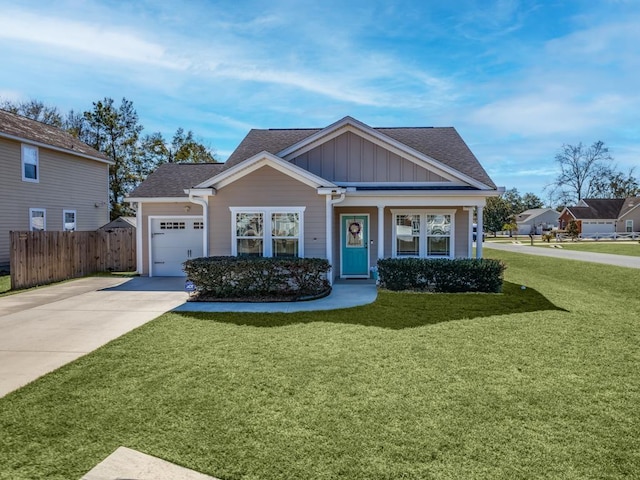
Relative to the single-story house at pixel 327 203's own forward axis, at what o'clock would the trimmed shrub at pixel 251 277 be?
The trimmed shrub is roughly at 1 o'clock from the single-story house.

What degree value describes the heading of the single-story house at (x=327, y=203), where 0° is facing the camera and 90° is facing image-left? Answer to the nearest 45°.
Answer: approximately 0°

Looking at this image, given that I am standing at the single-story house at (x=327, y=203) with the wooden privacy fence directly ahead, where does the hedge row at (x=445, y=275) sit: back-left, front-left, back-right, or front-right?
back-left

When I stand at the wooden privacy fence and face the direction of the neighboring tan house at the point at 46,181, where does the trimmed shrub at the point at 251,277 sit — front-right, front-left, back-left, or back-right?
back-right

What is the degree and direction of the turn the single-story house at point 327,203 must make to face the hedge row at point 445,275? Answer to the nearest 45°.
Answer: approximately 45° to its left

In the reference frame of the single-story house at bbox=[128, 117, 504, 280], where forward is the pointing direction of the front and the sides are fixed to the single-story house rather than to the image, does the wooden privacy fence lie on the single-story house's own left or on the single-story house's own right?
on the single-story house's own right

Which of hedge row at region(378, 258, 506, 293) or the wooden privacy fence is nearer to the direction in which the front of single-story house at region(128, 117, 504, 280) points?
the hedge row

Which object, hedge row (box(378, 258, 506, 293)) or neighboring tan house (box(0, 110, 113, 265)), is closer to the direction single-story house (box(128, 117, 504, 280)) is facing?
the hedge row

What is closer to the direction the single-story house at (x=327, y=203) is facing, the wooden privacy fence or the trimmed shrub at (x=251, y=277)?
the trimmed shrub

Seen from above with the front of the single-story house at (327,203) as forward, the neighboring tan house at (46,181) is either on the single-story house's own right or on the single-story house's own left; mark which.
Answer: on the single-story house's own right

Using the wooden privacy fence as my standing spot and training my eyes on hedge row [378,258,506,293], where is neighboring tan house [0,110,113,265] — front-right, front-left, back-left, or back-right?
back-left
